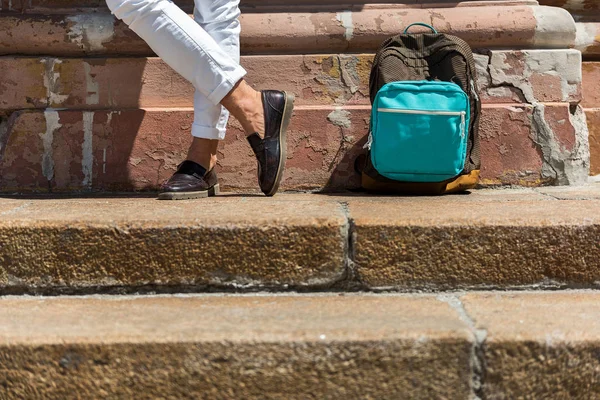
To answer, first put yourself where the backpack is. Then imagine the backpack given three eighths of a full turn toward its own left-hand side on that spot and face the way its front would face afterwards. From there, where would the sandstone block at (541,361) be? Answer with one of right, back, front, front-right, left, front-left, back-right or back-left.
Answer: back-right

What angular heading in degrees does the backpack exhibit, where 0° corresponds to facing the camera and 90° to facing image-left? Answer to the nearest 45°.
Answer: approximately 0°

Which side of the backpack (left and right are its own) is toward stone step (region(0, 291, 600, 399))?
front

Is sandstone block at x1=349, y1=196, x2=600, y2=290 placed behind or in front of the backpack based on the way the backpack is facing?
in front
